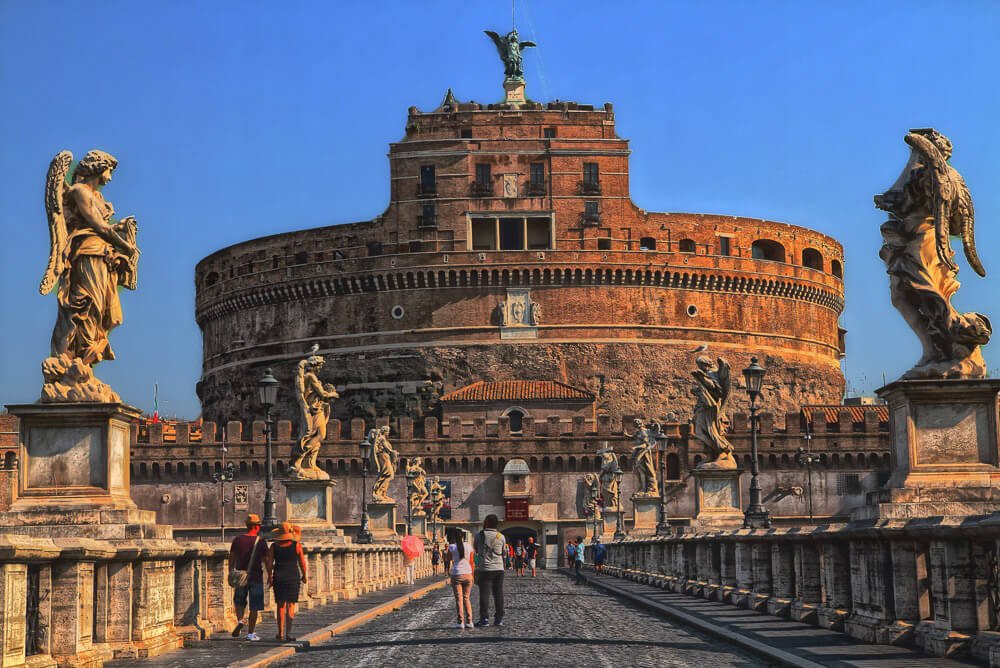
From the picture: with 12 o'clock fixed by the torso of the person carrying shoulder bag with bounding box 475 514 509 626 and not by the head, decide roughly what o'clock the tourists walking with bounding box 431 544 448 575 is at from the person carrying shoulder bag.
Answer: The tourists walking is roughly at 12 o'clock from the person carrying shoulder bag.

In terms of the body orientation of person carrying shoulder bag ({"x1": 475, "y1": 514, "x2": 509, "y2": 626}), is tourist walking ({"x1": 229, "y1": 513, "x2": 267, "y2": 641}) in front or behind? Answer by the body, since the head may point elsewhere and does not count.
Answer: behind

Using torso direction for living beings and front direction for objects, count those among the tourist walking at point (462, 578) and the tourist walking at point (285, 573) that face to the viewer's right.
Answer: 0

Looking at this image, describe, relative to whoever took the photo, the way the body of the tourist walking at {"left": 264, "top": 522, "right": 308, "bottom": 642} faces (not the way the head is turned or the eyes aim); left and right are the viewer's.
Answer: facing away from the viewer

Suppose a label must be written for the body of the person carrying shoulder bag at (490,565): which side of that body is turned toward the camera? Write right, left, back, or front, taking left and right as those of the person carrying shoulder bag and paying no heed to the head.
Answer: back

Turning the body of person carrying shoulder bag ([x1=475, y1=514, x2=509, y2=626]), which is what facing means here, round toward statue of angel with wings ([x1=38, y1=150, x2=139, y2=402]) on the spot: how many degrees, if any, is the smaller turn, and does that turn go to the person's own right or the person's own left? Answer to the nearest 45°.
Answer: approximately 135° to the person's own left

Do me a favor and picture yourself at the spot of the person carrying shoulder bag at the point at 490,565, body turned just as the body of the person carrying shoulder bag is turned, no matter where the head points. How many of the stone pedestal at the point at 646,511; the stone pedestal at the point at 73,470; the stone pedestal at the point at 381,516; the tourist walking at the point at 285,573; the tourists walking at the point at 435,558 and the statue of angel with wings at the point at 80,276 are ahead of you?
3

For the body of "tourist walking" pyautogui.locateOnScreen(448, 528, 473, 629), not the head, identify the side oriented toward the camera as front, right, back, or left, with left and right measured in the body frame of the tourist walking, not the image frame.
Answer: back

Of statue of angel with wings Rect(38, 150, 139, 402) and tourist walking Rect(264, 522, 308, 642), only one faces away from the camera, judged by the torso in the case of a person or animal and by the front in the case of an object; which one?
the tourist walking

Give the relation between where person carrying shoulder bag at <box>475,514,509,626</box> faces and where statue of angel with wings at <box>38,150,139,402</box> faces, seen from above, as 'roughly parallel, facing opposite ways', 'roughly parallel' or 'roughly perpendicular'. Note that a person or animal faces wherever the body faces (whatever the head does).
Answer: roughly perpendicular

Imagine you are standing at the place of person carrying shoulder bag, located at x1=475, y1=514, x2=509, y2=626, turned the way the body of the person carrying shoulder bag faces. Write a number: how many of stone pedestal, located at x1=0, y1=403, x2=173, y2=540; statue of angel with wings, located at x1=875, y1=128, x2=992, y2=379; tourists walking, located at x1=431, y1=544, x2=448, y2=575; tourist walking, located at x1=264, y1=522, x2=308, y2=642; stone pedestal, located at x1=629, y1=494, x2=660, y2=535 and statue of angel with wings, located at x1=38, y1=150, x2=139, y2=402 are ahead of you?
2

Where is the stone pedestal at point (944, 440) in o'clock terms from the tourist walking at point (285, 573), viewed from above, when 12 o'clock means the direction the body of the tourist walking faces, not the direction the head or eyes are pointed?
The stone pedestal is roughly at 4 o'clock from the tourist walking.

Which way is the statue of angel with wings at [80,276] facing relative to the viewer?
to the viewer's right

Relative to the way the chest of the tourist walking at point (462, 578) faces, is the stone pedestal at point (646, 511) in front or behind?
in front

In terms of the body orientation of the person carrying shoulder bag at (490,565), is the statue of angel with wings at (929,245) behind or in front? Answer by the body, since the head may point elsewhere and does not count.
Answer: behind

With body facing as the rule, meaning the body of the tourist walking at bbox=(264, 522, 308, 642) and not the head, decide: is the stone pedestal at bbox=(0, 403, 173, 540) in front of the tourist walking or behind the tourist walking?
behind
